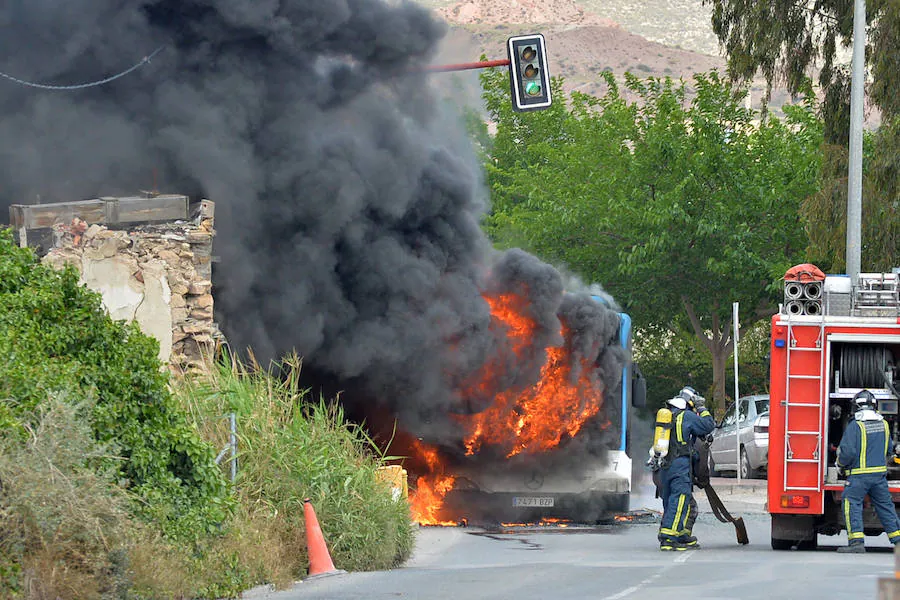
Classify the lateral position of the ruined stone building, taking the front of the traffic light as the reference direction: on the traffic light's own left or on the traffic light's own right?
on the traffic light's own right

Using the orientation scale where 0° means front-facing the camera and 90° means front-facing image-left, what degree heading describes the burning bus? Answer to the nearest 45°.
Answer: approximately 0°

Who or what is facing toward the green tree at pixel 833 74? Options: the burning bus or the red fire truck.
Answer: the red fire truck

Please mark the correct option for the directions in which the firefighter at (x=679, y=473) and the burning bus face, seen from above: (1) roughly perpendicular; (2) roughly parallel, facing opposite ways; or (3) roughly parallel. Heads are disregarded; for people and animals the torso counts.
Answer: roughly perpendicular

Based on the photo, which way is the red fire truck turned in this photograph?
away from the camera

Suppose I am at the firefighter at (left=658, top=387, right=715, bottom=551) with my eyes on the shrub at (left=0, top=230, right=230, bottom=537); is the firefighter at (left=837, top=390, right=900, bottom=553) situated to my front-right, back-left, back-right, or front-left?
back-left

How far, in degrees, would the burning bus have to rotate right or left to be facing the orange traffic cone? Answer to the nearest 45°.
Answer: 0° — it already faces it

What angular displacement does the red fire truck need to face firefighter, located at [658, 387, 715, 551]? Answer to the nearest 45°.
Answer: approximately 90° to its left

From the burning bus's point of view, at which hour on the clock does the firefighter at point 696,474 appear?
The firefighter is roughly at 11 o'clock from the burning bus.
